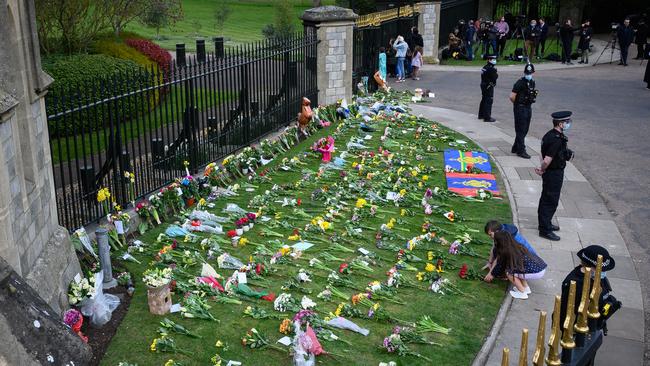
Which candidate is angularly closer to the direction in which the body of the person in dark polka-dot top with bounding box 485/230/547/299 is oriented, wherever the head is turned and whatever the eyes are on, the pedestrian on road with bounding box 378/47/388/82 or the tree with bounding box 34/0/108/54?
the tree

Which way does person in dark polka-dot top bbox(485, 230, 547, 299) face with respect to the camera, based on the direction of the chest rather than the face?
to the viewer's left

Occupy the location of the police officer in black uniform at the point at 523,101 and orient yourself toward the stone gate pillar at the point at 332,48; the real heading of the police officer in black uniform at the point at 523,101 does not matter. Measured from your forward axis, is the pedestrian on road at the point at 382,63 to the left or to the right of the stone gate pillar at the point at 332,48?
right
